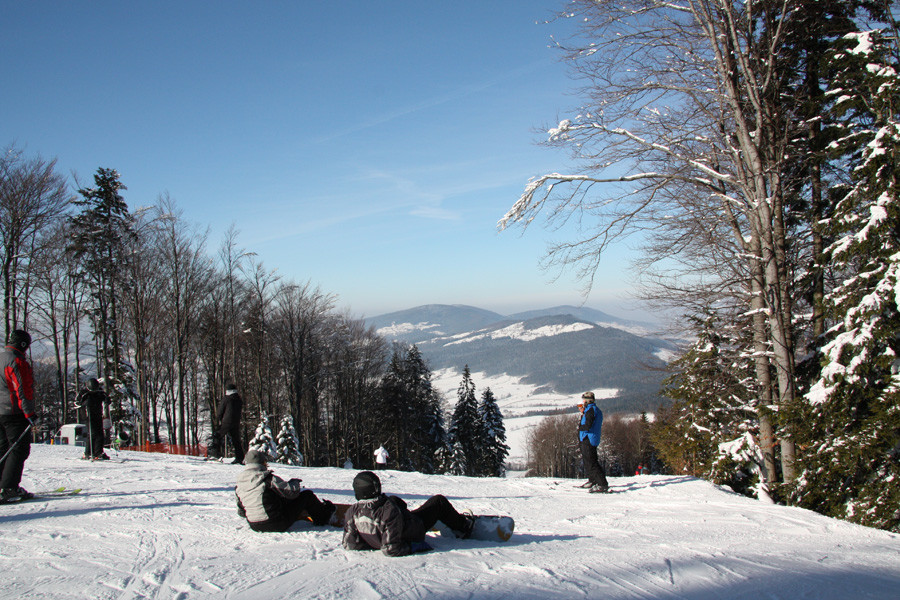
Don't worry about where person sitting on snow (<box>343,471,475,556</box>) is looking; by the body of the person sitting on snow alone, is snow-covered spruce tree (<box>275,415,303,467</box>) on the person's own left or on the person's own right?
on the person's own left

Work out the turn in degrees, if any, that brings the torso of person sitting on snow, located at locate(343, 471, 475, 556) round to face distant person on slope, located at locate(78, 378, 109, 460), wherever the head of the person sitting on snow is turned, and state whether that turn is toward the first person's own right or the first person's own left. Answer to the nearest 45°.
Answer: approximately 90° to the first person's own left

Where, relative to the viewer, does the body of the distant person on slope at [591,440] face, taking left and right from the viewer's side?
facing to the left of the viewer

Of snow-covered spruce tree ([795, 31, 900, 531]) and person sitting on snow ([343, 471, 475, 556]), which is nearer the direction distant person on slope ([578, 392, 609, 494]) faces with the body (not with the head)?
the person sitting on snow

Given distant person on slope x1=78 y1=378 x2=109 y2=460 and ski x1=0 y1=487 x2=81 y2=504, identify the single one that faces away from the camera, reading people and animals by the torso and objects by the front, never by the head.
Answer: the distant person on slope

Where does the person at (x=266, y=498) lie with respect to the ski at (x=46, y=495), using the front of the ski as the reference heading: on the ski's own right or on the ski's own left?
on the ski's own right

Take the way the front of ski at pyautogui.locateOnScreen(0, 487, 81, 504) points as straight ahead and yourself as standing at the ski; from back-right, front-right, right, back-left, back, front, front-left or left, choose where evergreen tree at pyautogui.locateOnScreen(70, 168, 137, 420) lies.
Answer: left

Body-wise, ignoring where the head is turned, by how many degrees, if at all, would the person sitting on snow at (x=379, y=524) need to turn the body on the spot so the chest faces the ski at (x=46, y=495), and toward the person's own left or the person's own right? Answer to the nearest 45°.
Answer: approximately 90° to the person's own left

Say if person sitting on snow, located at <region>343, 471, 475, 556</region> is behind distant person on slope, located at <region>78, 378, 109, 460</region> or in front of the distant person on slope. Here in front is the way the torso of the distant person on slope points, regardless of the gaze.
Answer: behind

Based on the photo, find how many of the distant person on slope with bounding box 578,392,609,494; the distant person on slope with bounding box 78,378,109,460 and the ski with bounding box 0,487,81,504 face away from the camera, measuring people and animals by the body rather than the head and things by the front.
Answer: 1

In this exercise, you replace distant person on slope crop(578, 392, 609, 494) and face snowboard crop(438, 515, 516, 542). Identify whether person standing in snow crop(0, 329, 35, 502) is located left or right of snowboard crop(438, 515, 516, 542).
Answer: right

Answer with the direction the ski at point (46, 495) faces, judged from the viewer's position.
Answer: facing to the right of the viewer

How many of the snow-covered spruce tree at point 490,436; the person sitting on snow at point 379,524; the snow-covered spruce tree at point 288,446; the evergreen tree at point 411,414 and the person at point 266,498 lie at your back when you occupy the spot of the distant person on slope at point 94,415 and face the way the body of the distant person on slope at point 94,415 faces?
2

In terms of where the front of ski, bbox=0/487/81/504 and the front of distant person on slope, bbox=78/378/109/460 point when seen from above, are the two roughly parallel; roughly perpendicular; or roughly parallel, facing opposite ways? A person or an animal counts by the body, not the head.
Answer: roughly perpendicular

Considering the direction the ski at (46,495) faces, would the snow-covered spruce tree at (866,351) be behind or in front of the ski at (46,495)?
in front

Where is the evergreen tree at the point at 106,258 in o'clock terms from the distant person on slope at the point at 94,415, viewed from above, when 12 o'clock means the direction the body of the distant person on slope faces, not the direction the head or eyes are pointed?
The evergreen tree is roughly at 12 o'clock from the distant person on slope.

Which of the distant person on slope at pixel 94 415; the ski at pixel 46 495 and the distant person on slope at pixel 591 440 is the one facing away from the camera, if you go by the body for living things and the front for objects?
the distant person on slope at pixel 94 415

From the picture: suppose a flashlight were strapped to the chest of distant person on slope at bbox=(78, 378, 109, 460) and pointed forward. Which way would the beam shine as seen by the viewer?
away from the camera
